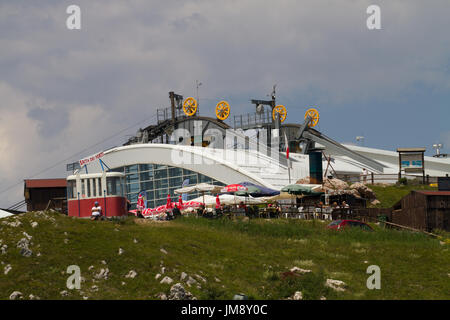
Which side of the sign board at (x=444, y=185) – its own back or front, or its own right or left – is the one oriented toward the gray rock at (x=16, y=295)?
front

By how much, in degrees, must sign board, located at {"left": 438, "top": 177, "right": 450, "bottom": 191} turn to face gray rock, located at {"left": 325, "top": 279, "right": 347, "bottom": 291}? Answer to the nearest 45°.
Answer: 0° — it already faces it

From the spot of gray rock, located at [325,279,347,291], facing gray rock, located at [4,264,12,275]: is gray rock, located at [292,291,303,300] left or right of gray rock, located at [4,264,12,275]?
left

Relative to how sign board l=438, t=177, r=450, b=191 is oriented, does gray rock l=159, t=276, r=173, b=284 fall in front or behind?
in front

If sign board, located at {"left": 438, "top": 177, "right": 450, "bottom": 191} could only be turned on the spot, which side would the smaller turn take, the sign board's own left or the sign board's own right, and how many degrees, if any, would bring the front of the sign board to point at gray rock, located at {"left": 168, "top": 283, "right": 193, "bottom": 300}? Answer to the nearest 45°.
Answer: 0° — it already faces it

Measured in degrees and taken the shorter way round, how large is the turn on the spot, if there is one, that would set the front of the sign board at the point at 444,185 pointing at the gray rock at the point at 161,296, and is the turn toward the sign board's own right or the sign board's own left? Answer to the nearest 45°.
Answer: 0° — it already faces it

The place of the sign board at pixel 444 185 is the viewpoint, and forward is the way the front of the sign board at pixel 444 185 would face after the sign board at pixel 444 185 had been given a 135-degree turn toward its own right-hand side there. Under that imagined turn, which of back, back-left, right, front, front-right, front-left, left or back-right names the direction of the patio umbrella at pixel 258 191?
front-left

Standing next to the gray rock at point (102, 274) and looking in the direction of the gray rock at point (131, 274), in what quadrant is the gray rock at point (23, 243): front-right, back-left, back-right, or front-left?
back-left

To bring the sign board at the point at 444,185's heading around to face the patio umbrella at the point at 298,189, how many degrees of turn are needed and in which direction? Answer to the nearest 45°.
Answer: approximately 90° to its right

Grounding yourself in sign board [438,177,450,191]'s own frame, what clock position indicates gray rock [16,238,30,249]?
The gray rock is roughly at 1 o'clock from the sign board.

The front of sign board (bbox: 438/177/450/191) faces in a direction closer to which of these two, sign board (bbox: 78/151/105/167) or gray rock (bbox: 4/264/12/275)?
the gray rock

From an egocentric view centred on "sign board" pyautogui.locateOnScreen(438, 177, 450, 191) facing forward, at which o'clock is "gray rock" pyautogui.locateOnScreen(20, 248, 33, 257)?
The gray rock is roughly at 1 o'clock from the sign board.

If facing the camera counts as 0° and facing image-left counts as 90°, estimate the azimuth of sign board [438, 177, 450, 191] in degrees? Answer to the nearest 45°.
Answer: approximately 0°
